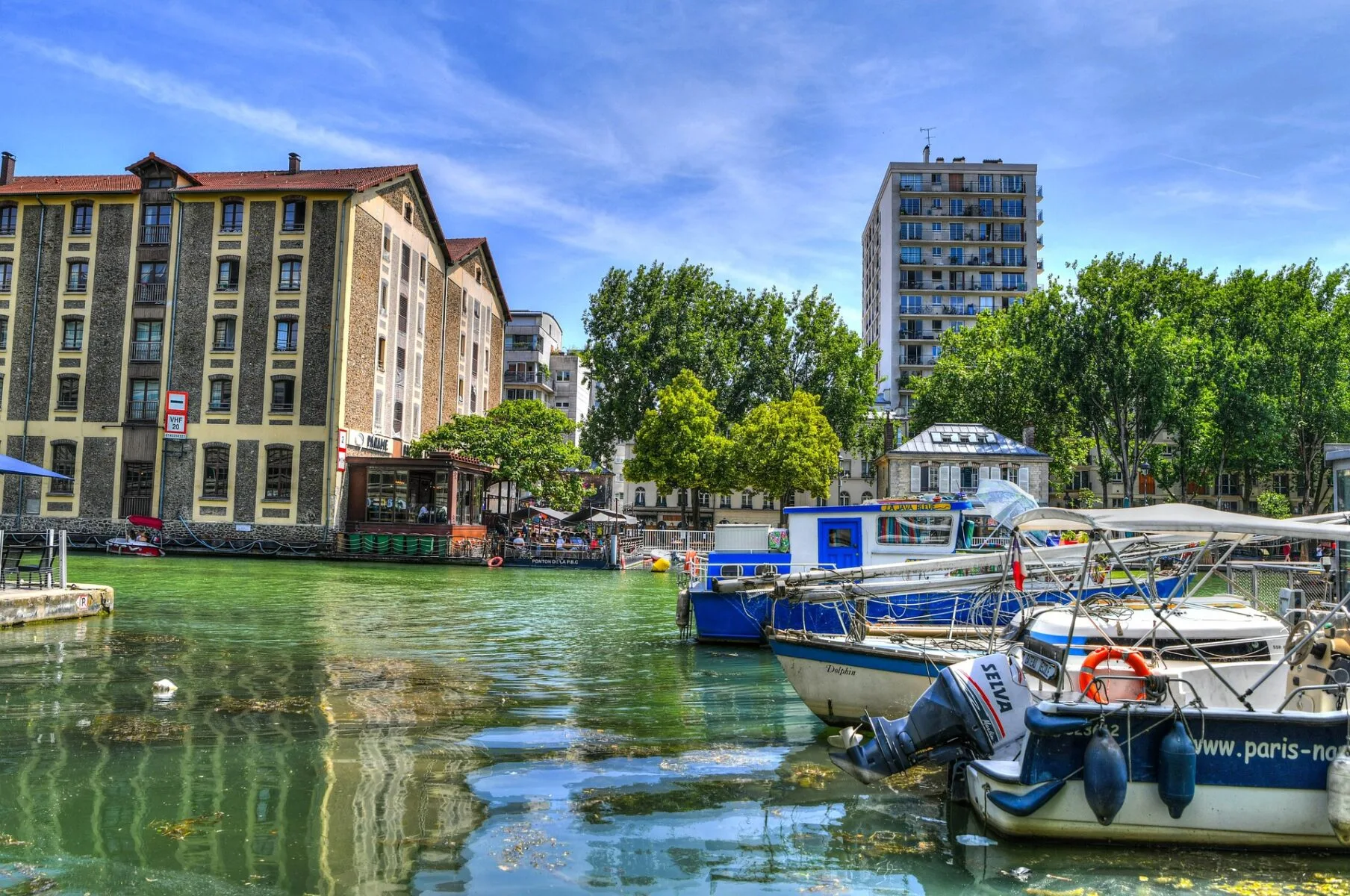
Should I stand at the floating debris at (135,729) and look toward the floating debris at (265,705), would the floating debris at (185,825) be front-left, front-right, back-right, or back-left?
back-right

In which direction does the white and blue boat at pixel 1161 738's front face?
to the viewer's right

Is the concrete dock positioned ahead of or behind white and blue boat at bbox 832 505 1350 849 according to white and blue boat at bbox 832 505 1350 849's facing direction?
behind

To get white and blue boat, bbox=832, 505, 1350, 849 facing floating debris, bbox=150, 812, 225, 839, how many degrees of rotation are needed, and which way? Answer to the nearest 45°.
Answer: approximately 180°

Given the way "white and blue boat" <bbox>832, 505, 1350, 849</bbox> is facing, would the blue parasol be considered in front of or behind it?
behind

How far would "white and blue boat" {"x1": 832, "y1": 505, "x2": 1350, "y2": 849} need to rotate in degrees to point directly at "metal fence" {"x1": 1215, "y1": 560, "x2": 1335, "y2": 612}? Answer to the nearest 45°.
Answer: approximately 90° to its left

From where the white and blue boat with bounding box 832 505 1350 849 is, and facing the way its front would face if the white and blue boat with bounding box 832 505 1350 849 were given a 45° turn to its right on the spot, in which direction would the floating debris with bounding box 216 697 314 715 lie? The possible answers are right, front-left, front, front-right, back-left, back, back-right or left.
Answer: back-right

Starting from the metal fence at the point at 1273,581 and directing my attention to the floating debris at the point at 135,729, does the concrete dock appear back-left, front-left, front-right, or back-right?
front-right

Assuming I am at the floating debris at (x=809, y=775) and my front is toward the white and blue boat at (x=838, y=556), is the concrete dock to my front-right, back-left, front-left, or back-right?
front-left

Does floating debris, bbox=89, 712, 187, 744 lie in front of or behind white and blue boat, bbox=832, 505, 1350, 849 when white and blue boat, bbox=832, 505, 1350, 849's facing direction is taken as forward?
behind

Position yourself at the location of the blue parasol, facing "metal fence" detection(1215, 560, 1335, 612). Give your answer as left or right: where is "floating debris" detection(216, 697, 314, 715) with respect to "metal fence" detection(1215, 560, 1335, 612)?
right

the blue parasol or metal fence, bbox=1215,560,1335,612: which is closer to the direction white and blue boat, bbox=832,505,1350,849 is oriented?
the metal fence

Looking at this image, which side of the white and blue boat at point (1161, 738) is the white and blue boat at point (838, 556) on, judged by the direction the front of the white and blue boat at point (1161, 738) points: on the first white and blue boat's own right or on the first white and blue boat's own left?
on the first white and blue boat's own left
